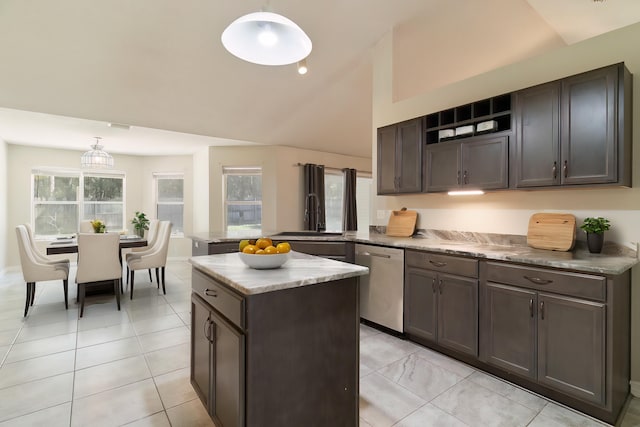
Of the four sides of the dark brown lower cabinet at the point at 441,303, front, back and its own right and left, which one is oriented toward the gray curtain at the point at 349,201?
right

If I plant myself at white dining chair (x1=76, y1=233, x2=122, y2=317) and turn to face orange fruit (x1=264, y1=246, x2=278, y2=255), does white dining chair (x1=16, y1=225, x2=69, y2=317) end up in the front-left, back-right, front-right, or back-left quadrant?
back-right

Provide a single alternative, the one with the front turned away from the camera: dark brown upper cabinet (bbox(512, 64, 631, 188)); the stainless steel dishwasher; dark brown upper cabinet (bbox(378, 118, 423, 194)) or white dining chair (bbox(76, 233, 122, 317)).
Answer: the white dining chair

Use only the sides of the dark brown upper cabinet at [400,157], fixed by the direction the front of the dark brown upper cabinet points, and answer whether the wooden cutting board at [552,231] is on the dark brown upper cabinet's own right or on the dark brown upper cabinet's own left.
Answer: on the dark brown upper cabinet's own left

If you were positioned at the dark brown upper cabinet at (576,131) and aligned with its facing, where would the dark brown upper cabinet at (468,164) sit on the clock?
the dark brown upper cabinet at (468,164) is roughly at 2 o'clock from the dark brown upper cabinet at (576,131).

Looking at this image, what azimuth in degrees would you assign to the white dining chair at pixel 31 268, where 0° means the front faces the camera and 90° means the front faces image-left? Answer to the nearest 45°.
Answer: approximately 270°

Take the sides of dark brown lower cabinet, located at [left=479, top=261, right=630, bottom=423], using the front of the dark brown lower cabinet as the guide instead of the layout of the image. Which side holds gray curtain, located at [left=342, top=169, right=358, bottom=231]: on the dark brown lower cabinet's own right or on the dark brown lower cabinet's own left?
on the dark brown lower cabinet's own right

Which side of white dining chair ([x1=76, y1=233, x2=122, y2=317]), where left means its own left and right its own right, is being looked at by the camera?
back

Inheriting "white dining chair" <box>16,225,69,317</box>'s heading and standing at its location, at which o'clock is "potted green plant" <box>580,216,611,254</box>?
The potted green plant is roughly at 2 o'clock from the white dining chair.

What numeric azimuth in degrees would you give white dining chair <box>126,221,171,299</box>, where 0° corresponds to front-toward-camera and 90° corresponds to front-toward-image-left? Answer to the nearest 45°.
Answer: approximately 90°
